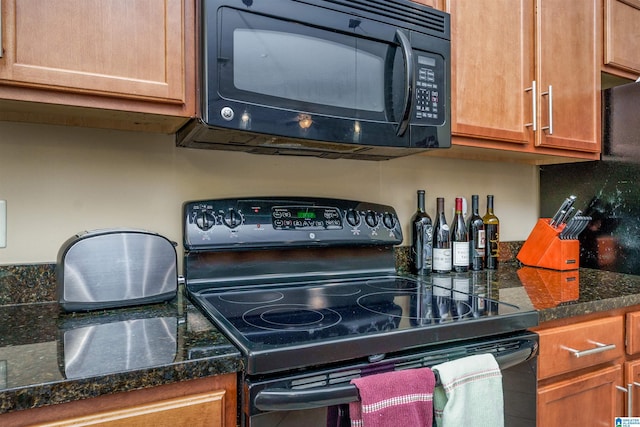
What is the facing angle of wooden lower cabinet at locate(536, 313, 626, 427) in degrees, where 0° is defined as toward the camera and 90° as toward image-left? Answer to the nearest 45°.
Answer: approximately 315°

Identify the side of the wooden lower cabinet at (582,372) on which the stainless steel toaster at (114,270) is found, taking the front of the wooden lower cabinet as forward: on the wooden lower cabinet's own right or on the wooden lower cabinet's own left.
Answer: on the wooden lower cabinet's own right

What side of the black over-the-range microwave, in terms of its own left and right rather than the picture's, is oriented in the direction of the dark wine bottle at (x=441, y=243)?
left

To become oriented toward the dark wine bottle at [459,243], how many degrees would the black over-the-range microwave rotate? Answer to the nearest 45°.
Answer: approximately 90° to its left

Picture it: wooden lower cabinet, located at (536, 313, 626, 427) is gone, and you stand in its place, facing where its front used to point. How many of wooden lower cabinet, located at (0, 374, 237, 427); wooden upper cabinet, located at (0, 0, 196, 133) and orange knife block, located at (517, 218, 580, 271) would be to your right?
2

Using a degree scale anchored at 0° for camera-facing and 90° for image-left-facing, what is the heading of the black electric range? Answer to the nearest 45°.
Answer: approximately 315°
